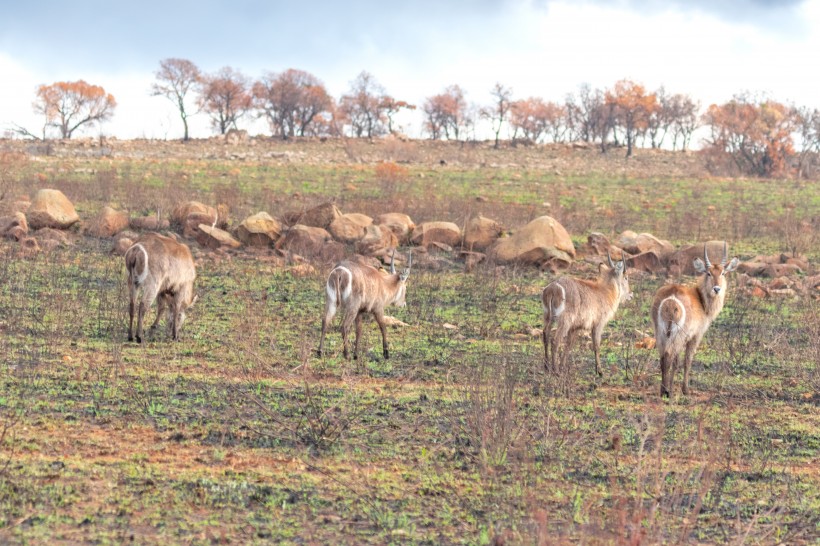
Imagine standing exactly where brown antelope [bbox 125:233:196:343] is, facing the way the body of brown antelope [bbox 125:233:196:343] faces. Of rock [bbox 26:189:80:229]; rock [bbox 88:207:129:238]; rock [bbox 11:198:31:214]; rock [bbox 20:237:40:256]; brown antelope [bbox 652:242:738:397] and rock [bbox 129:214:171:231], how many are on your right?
1

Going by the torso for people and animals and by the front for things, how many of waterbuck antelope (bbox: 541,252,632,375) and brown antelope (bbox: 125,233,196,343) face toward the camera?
0

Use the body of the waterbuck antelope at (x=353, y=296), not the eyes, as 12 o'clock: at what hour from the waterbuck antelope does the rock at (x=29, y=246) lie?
The rock is roughly at 9 o'clock from the waterbuck antelope.

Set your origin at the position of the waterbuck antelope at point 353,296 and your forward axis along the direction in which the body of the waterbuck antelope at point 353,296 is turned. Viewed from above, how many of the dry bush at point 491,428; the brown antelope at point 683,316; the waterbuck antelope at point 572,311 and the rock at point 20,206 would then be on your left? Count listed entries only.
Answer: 1

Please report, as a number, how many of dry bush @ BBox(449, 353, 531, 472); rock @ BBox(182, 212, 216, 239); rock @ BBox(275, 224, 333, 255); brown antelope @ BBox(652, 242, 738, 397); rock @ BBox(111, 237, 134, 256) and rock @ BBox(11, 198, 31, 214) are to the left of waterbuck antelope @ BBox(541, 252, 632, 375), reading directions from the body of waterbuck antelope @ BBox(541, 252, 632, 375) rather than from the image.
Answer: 4

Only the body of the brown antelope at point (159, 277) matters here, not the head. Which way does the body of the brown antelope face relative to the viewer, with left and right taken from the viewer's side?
facing away from the viewer and to the right of the viewer

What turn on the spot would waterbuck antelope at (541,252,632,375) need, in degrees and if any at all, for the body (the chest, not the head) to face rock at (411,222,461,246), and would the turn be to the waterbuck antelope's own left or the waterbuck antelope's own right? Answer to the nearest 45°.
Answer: approximately 45° to the waterbuck antelope's own left

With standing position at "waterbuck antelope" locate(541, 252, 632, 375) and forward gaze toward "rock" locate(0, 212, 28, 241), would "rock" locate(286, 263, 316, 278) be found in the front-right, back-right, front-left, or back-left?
front-right

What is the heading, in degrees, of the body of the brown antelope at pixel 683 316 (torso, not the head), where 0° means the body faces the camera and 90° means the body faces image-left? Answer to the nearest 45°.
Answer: approximately 225°

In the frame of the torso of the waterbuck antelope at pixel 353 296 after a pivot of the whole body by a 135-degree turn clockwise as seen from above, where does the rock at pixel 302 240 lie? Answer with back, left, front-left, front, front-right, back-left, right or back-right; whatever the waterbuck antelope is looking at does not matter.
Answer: back

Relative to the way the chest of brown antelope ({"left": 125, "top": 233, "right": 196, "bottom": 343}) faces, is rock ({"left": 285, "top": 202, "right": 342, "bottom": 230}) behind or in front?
in front

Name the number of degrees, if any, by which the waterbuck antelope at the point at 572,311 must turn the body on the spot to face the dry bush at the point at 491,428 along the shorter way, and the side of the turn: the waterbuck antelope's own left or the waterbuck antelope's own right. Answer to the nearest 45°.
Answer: approximately 135° to the waterbuck antelope's own right

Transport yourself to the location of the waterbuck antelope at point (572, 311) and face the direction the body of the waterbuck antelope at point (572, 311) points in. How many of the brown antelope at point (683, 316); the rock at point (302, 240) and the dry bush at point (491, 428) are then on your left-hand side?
1

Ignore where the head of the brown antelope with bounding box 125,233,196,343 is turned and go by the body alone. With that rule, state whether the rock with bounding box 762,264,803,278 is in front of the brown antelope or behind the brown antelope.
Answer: in front

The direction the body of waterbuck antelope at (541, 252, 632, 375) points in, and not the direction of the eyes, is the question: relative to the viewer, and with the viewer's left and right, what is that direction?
facing away from the viewer and to the right of the viewer

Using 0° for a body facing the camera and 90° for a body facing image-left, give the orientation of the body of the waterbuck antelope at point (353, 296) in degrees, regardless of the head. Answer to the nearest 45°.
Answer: approximately 225°
